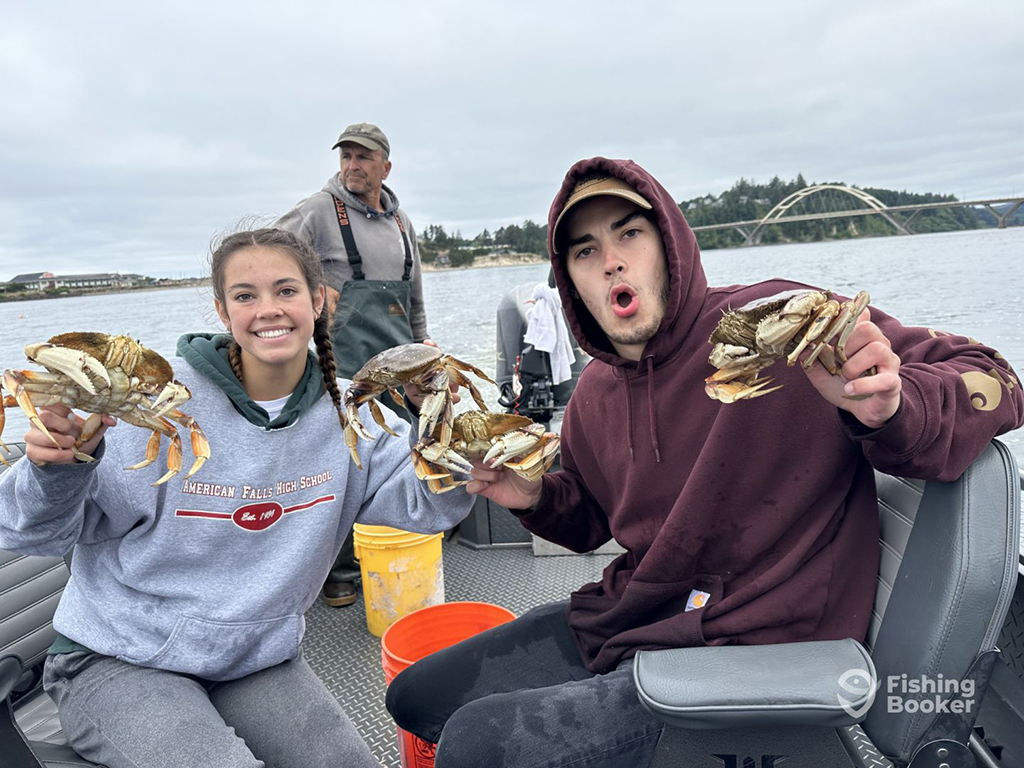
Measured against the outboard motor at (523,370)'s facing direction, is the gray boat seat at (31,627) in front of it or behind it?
in front

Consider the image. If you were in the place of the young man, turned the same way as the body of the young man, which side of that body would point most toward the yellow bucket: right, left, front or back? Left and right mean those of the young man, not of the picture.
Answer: right

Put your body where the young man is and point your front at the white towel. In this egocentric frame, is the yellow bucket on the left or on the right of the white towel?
left

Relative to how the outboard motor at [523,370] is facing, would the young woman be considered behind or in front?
in front

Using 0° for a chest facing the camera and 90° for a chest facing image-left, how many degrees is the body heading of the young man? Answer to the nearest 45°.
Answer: approximately 45°
